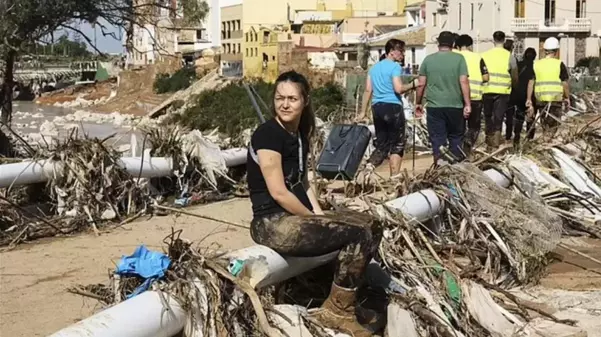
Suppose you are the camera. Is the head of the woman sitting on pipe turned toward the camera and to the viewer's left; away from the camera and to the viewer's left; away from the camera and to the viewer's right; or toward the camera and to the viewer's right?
toward the camera and to the viewer's left

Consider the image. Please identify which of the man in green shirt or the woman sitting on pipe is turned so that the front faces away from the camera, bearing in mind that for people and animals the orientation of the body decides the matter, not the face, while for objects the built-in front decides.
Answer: the man in green shirt

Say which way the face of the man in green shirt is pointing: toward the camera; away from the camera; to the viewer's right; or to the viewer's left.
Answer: away from the camera

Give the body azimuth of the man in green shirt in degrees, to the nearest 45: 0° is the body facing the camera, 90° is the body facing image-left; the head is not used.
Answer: approximately 180°

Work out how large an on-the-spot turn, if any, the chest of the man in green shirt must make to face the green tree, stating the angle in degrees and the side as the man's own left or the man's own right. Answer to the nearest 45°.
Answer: approximately 45° to the man's own left

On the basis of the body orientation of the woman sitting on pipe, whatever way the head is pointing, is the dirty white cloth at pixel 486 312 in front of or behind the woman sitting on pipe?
in front

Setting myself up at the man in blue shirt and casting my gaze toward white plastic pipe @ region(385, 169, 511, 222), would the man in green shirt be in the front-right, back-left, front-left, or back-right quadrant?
back-left

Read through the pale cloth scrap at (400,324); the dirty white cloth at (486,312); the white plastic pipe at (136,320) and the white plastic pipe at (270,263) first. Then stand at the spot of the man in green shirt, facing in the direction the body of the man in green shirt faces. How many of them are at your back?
4

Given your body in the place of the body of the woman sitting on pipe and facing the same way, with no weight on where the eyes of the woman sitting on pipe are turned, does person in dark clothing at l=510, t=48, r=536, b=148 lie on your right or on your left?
on your left
